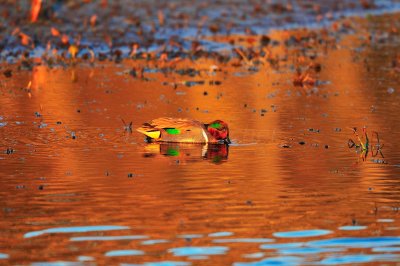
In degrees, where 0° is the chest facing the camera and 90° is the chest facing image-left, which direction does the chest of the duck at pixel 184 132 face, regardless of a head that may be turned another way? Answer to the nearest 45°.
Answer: approximately 270°

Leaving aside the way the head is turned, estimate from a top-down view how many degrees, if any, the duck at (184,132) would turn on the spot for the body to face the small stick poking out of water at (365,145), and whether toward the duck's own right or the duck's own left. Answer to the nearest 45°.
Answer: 0° — it already faces it

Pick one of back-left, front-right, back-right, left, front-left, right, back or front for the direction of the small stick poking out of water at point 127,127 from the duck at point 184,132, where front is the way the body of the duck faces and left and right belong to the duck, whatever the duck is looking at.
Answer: back-left
